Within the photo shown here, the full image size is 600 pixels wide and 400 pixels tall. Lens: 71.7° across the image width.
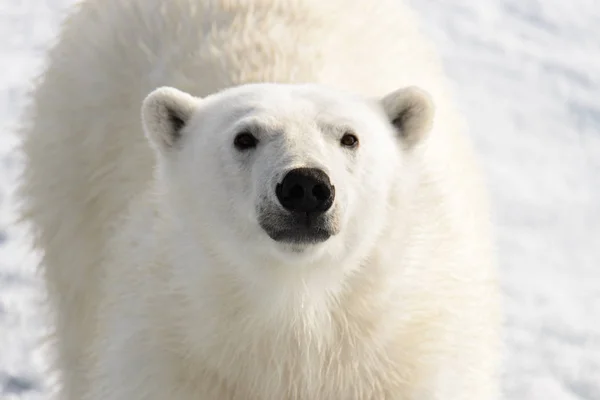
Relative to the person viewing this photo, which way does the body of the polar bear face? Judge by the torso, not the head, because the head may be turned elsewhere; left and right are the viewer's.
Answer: facing the viewer
